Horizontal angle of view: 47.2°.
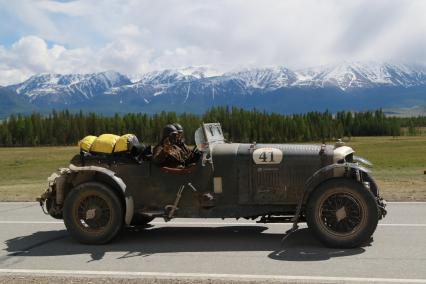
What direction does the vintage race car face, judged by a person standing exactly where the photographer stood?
facing to the right of the viewer
